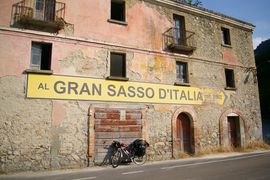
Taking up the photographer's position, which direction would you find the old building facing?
facing the viewer and to the right of the viewer
